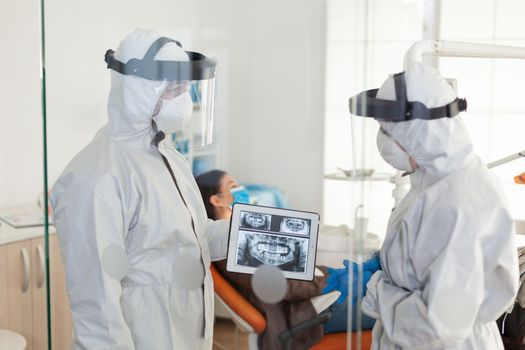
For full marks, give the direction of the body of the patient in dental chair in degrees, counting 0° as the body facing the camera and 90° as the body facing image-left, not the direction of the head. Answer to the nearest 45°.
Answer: approximately 270°

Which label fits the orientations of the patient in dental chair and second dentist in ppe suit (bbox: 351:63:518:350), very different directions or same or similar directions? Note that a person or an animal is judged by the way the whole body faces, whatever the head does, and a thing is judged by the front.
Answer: very different directions

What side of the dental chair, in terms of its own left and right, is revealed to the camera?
right

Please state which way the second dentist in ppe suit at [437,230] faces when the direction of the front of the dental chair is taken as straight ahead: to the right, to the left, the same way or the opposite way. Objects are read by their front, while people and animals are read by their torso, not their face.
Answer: the opposite way

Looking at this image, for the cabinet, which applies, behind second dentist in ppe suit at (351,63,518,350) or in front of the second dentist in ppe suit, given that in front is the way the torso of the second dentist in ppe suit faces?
in front

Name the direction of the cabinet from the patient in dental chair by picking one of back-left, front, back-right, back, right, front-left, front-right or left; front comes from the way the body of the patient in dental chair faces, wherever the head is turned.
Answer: back-left

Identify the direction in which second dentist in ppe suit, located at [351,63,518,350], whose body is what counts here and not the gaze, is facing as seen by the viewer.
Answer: to the viewer's left

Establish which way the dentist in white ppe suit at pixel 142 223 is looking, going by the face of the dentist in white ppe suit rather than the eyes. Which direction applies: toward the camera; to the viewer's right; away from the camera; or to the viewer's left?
to the viewer's right

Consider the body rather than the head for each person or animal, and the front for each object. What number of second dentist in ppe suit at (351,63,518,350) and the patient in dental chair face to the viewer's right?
1

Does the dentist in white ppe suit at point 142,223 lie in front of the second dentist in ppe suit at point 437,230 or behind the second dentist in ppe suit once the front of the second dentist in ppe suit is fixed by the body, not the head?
in front
